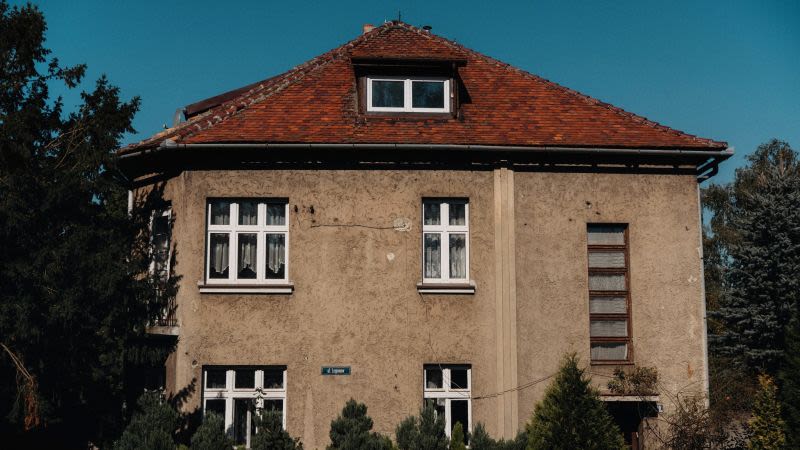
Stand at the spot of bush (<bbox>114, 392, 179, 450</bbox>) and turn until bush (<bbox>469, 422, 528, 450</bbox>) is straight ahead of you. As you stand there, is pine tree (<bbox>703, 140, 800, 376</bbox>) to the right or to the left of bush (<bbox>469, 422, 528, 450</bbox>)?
left

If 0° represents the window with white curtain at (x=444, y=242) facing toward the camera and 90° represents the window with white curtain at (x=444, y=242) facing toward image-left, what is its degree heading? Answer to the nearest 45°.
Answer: approximately 0°

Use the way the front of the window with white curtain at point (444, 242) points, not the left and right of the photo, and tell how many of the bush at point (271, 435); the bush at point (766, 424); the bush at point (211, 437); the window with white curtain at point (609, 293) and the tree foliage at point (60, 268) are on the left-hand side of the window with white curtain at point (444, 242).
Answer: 2

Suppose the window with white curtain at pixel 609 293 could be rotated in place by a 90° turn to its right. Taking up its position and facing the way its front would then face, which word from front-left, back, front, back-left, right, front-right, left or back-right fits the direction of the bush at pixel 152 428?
front-left

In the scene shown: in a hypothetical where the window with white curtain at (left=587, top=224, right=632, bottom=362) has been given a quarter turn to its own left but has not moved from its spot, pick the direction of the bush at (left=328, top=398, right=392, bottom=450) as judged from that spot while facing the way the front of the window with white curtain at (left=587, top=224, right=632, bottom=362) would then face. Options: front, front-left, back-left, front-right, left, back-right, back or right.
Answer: back-right

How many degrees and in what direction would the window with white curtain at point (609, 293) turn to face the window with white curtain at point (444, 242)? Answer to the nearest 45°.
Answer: approximately 90° to its right

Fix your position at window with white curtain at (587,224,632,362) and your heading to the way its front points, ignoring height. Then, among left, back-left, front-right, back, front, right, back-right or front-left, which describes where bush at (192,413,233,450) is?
front-right

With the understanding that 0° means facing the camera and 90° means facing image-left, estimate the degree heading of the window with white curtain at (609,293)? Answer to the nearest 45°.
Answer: approximately 0°

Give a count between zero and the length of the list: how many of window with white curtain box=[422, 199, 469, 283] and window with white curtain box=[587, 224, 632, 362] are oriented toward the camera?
2
